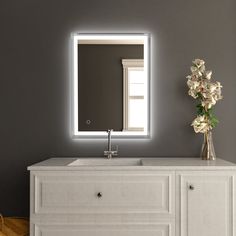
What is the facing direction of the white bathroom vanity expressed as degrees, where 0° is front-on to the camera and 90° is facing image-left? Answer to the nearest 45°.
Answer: approximately 0°

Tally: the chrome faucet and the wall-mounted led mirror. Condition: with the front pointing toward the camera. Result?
2

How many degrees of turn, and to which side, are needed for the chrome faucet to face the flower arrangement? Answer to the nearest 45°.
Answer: approximately 90° to its left

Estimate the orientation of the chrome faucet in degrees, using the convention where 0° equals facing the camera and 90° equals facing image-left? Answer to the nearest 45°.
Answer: approximately 0°

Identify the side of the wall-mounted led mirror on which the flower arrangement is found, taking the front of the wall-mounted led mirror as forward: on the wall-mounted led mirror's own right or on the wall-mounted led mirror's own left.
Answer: on the wall-mounted led mirror's own left
